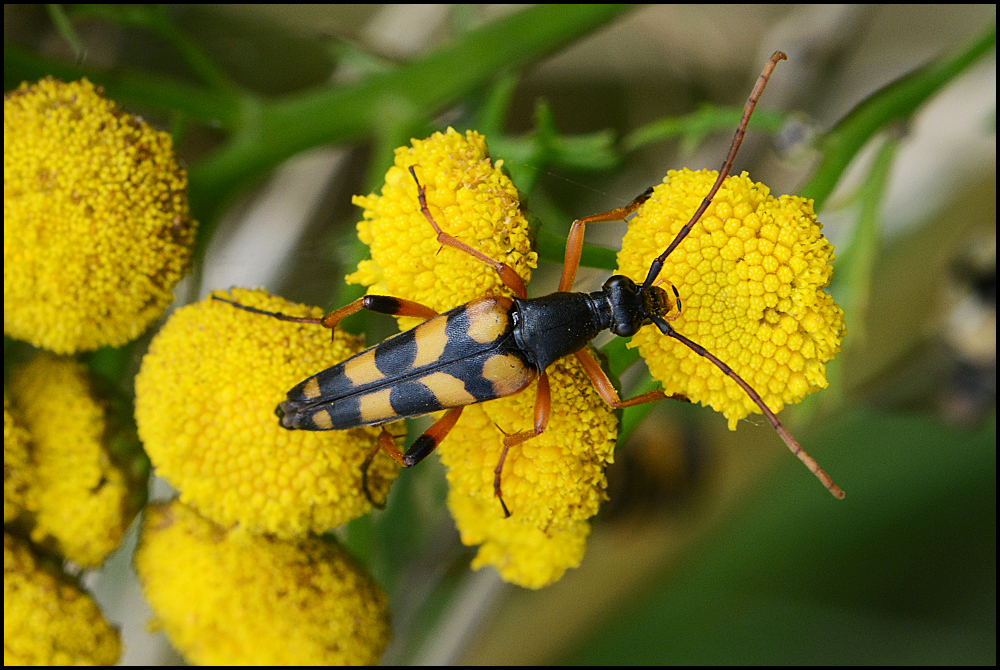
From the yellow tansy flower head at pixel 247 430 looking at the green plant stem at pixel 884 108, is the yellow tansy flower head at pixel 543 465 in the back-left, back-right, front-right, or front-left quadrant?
front-right

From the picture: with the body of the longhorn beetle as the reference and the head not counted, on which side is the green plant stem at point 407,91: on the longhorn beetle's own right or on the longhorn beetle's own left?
on the longhorn beetle's own left

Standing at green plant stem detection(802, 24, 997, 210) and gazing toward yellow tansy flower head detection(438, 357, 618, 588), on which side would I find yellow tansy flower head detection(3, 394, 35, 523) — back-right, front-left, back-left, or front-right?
front-right

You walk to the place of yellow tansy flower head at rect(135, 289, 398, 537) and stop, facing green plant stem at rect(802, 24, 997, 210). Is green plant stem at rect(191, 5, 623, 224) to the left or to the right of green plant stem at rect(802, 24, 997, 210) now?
left

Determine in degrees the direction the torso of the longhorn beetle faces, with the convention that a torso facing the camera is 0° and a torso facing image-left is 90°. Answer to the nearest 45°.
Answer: approximately 270°
